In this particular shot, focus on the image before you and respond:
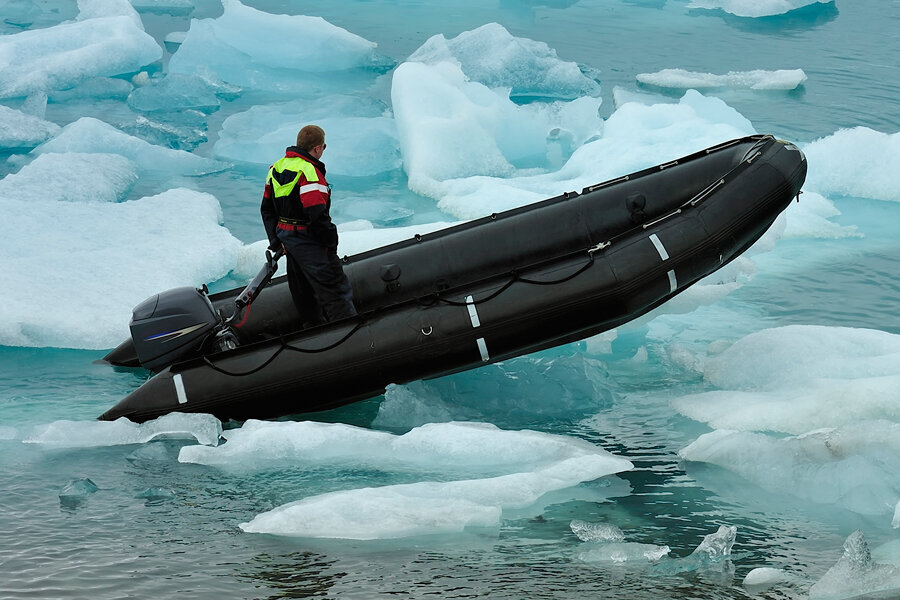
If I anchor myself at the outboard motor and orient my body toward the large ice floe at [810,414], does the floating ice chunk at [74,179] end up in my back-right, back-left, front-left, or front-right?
back-left

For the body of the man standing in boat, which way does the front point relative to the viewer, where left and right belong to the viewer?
facing away from the viewer and to the right of the viewer

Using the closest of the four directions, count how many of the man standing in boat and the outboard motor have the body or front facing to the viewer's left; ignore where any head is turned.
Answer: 0

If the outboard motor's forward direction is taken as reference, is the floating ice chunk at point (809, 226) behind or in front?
in front

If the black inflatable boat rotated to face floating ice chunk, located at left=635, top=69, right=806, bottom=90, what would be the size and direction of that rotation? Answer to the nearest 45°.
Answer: approximately 45° to its left

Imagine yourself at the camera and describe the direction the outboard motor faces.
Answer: facing to the right of the viewer

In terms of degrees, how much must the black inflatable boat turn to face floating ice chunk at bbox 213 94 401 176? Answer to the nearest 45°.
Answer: approximately 90° to its left

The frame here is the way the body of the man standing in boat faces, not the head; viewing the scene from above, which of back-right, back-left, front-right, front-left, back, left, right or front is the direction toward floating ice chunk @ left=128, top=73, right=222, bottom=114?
front-left

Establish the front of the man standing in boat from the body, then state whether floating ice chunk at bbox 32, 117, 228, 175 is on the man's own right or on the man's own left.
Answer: on the man's own left

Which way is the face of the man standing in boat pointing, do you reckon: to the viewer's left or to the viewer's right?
to the viewer's right

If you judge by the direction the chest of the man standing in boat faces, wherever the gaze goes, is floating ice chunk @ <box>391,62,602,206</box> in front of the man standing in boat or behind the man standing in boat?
in front

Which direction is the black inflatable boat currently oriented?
to the viewer's right

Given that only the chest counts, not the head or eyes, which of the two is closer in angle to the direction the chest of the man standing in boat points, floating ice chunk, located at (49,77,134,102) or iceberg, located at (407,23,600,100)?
the iceberg

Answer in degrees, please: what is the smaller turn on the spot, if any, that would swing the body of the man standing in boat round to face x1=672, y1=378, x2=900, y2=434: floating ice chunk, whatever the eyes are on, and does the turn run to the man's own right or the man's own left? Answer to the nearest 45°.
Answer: approximately 45° to the man's own right

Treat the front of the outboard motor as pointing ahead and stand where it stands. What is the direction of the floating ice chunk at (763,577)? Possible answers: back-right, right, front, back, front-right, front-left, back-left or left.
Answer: front-right

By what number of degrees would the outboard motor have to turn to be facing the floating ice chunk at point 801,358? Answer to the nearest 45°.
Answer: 0° — it already faces it
